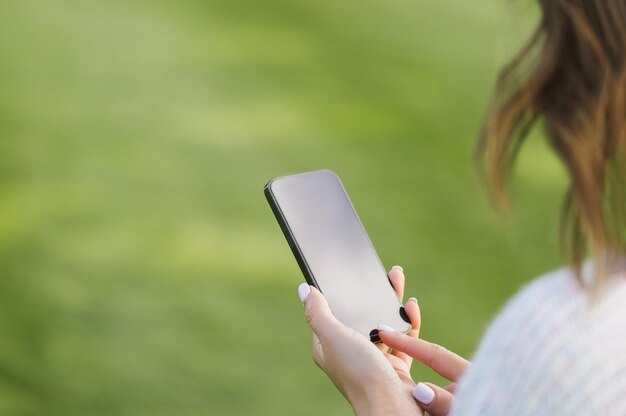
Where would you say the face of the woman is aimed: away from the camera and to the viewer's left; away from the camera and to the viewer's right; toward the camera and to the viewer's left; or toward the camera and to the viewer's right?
away from the camera and to the viewer's left

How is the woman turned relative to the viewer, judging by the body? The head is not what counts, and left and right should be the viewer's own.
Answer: facing away from the viewer and to the left of the viewer
